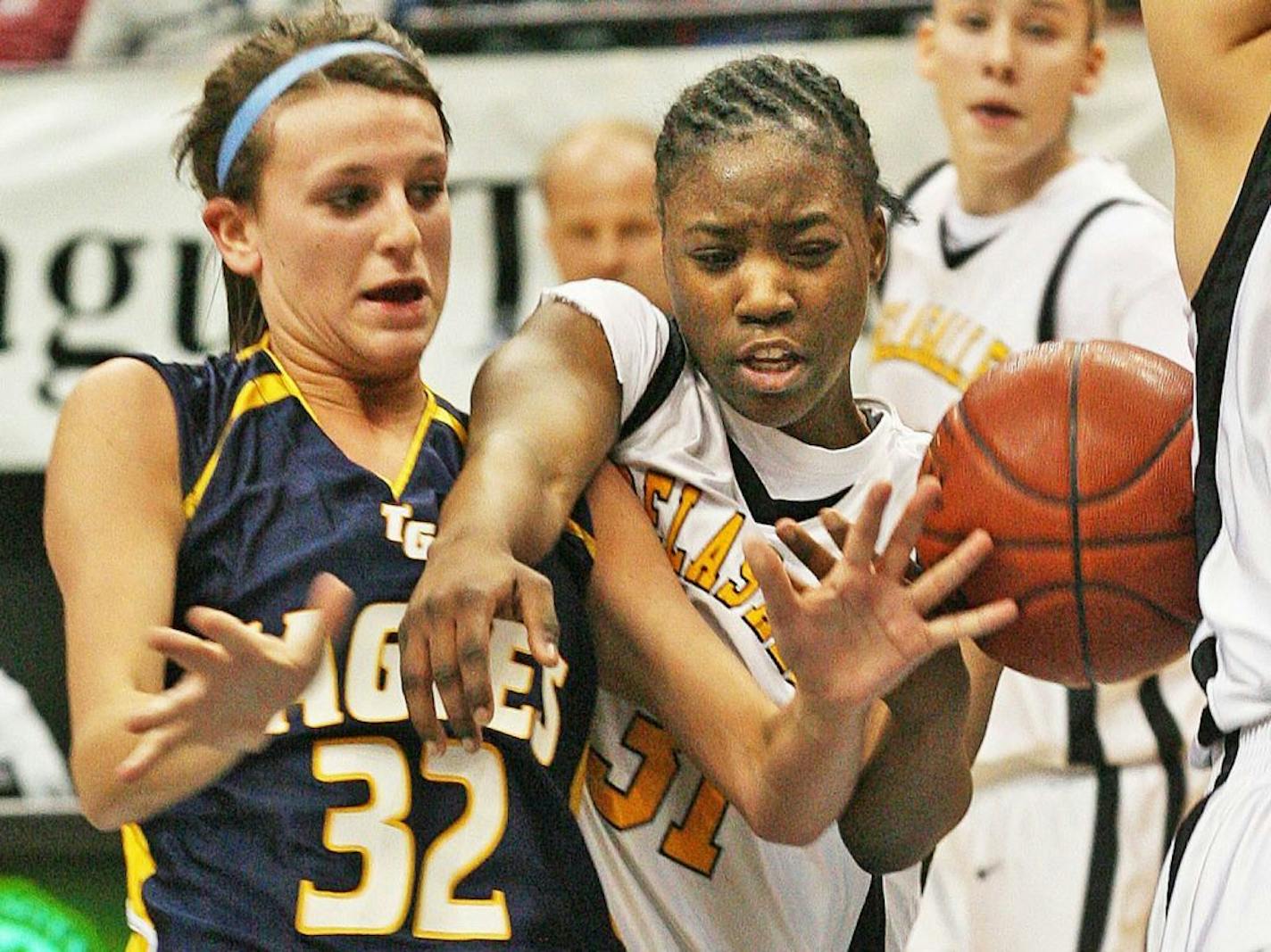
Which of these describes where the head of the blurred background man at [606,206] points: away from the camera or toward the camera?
toward the camera

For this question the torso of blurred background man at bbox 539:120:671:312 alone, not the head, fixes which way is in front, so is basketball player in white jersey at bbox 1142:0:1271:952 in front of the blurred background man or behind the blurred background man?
in front

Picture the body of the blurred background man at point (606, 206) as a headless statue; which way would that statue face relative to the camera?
toward the camera

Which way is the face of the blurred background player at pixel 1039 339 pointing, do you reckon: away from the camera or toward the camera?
toward the camera

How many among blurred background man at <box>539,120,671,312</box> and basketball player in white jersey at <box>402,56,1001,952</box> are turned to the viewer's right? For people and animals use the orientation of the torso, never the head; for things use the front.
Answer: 0

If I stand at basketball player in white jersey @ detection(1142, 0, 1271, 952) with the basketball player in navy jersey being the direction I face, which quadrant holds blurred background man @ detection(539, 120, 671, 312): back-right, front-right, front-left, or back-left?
front-right

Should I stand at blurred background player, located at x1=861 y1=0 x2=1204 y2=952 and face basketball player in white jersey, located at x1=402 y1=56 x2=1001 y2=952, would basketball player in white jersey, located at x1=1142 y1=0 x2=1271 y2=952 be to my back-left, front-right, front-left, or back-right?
front-left

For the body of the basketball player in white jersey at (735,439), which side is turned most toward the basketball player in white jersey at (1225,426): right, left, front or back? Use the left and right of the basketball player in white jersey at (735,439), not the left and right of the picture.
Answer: left

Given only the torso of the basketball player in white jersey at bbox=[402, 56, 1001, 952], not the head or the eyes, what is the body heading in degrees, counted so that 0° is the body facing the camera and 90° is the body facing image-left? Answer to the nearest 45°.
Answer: approximately 45°

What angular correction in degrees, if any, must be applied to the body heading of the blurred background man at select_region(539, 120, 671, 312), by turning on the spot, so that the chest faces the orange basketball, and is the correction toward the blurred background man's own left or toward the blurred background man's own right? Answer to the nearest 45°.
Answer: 0° — they already face it

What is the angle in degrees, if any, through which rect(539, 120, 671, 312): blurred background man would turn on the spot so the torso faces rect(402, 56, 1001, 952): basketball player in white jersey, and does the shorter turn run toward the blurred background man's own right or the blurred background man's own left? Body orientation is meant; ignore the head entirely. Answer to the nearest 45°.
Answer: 0° — they already face them

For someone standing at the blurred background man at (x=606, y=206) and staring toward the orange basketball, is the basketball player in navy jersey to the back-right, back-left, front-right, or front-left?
front-right

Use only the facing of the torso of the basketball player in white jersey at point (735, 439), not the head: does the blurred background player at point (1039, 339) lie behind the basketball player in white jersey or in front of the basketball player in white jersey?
behind

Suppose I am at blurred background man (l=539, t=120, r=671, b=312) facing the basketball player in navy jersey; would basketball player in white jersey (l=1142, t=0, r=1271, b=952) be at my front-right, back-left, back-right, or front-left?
front-left

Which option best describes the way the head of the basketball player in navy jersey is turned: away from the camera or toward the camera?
toward the camera
